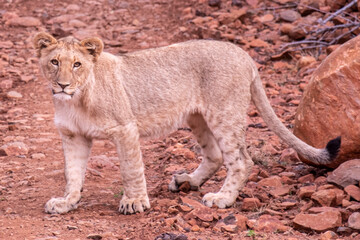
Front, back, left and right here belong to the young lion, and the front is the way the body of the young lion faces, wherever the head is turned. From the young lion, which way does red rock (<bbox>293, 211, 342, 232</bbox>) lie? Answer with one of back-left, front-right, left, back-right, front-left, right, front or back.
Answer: left

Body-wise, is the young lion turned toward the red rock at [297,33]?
no

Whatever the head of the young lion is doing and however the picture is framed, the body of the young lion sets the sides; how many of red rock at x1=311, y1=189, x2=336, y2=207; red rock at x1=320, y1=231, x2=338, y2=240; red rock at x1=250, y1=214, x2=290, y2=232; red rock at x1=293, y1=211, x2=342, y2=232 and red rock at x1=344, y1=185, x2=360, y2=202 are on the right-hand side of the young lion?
0

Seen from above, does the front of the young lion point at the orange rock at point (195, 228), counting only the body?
no

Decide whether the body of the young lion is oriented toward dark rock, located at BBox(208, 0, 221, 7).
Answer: no

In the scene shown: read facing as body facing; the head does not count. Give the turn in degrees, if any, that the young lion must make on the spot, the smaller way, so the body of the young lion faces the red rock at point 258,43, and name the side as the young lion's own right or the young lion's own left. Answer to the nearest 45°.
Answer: approximately 135° to the young lion's own right

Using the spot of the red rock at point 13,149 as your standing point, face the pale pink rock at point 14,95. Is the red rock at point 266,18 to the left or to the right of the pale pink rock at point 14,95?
right

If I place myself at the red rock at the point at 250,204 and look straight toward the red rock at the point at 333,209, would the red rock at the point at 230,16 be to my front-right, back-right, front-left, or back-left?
back-left

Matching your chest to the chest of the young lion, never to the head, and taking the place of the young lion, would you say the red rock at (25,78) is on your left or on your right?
on your right

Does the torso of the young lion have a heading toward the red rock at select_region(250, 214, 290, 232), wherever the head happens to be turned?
no

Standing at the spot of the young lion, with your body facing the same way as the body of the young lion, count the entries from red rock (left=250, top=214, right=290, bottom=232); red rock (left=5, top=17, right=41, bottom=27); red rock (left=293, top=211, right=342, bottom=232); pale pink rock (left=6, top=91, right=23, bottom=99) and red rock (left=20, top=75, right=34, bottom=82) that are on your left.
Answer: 2

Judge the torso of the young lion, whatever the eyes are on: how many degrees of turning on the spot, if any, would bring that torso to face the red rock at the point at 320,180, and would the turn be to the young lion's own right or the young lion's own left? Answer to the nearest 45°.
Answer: approximately 135° to the young lion's own left

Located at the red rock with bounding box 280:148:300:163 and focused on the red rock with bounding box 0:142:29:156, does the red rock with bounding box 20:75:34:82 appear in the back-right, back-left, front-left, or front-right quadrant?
front-right

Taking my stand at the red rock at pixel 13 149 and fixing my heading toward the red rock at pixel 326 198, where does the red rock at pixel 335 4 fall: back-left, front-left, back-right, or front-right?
front-left

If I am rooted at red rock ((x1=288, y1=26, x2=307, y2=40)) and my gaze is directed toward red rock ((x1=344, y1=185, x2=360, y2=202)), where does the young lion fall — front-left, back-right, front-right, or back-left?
front-right

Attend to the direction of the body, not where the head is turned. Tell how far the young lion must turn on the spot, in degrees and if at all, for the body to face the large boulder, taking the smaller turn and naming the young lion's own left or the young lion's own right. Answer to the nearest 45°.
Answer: approximately 135° to the young lion's own left

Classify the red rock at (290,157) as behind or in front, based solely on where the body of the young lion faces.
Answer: behind
